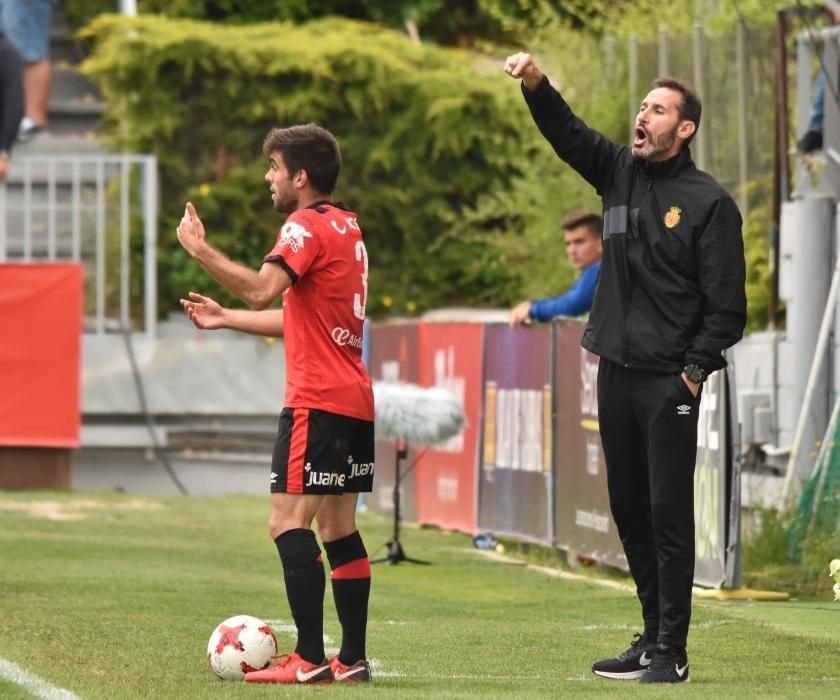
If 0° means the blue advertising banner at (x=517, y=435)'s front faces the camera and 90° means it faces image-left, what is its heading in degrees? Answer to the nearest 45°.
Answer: approximately 45°

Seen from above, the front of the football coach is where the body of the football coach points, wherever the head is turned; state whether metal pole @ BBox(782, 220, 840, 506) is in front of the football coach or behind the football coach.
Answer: behind

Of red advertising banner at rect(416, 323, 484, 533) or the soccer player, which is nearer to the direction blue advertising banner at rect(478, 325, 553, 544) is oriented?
the soccer player

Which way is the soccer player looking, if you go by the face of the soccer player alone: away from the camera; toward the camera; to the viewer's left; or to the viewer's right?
to the viewer's left

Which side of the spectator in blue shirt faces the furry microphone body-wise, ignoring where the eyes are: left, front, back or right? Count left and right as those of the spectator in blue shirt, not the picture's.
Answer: front

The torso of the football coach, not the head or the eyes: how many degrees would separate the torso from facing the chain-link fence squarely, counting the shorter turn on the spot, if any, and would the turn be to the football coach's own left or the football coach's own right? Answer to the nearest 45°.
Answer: approximately 135° to the football coach's own right

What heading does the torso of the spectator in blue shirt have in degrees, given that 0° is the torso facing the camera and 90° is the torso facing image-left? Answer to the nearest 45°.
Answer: approximately 45°

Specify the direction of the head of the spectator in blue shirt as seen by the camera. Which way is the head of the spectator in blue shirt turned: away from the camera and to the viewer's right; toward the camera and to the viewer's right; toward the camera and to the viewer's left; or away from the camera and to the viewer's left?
toward the camera and to the viewer's left

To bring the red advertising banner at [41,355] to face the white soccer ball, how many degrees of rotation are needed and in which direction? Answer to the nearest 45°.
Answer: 0° — it already faces it

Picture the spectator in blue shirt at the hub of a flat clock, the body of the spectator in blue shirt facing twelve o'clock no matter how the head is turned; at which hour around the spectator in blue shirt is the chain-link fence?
The chain-link fence is roughly at 5 o'clock from the spectator in blue shirt.
